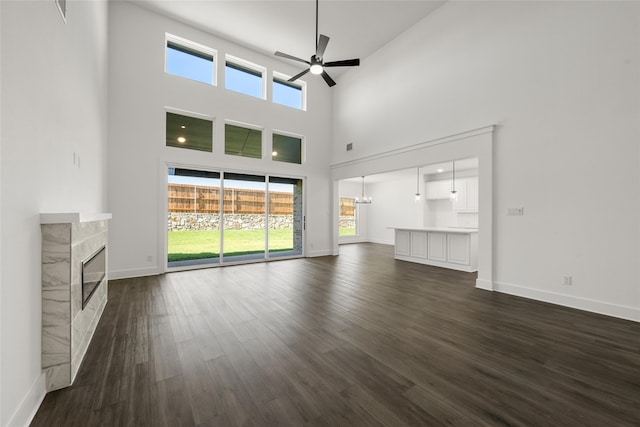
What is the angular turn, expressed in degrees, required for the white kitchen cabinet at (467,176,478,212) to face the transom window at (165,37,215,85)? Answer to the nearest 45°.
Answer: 0° — it already faces it

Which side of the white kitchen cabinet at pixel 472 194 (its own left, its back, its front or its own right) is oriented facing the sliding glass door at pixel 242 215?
front

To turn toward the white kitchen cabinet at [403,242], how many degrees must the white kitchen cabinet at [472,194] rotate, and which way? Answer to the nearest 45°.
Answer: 0° — it already faces it

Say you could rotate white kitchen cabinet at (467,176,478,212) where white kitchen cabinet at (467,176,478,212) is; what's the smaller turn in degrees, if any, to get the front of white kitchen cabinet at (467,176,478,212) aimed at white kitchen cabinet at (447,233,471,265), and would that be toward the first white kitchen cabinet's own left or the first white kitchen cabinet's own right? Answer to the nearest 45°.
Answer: approximately 45° to the first white kitchen cabinet's own left

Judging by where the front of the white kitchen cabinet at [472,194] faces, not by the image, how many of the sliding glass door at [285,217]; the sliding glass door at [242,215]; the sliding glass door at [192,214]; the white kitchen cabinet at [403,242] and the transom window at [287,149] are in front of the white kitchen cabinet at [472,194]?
5

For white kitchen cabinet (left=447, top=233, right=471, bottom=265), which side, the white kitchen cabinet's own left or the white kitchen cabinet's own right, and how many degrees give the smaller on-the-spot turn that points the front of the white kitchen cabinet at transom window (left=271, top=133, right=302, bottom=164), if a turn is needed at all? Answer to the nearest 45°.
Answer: approximately 45° to the white kitchen cabinet's own right

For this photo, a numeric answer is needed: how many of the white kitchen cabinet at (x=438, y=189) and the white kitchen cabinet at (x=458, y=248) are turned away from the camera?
0

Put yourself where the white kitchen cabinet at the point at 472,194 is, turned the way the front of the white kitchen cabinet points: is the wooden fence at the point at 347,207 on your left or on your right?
on your right

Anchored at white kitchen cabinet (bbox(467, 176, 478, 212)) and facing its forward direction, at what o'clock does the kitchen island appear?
The kitchen island is roughly at 11 o'clock from the white kitchen cabinet.
